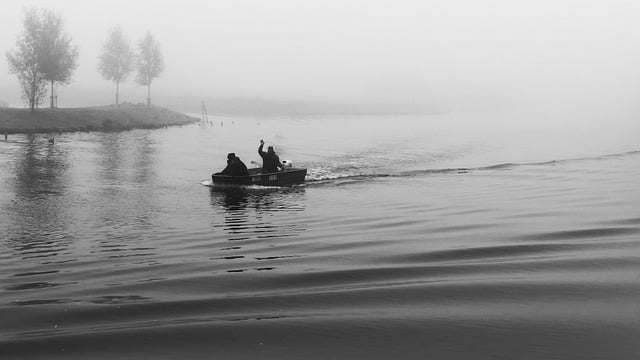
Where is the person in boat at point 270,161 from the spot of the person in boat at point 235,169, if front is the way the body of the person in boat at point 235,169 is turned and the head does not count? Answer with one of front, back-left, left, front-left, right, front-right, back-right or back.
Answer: back-right

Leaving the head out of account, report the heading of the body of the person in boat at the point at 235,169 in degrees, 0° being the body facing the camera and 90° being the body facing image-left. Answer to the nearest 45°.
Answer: approximately 90°
